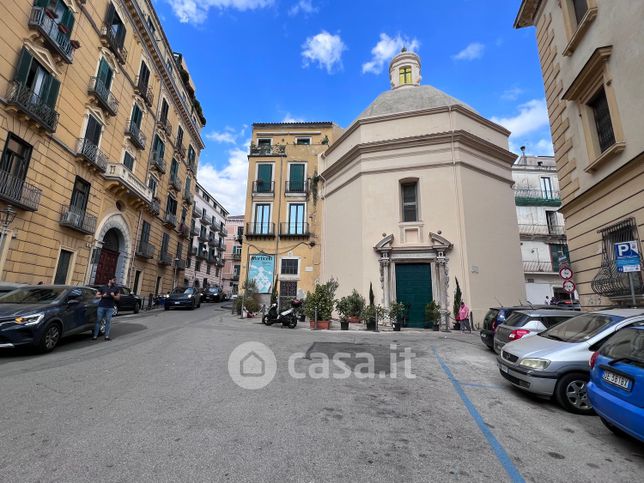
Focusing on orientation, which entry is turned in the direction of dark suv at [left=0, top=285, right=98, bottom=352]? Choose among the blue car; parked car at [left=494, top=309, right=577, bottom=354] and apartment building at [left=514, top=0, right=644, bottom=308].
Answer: the apartment building

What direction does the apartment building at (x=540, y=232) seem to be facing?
toward the camera

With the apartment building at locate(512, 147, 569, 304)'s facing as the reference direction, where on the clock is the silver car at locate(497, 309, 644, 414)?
The silver car is roughly at 12 o'clock from the apartment building.

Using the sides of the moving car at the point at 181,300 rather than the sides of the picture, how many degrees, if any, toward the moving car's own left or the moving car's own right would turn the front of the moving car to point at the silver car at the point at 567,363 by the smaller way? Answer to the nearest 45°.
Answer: approximately 45° to the moving car's own left

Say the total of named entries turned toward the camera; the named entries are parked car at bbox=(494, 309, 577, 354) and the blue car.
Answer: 0

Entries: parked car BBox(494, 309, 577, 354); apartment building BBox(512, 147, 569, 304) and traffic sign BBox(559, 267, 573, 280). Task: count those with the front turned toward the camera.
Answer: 2

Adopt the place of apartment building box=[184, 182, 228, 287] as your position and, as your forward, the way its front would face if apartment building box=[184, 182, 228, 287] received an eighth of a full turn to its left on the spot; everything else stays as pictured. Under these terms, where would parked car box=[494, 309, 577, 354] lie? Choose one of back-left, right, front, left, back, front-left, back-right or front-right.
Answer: right

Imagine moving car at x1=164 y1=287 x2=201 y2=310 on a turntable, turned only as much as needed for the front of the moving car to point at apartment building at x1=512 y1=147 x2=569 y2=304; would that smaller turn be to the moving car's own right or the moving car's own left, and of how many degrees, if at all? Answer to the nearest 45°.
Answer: approximately 135° to the moving car's own left

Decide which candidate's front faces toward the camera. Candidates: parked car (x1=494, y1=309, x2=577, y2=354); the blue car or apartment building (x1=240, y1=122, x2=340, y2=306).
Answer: the apartment building

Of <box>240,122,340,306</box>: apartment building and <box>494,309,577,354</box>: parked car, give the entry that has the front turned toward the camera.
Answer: the apartment building

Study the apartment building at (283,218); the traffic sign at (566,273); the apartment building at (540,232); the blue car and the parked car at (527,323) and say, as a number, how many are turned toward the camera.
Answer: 3

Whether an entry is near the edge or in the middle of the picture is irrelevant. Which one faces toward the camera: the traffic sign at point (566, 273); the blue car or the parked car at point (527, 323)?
the traffic sign

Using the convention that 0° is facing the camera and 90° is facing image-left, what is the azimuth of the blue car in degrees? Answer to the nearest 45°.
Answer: approximately 225°

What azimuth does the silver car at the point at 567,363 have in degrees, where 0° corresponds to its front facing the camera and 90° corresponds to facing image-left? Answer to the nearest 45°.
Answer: approximately 45°

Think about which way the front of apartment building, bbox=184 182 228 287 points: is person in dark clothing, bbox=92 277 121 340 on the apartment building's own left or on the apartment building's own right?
on the apartment building's own right

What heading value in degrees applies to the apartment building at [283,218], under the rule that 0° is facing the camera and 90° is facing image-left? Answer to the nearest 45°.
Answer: approximately 0°
